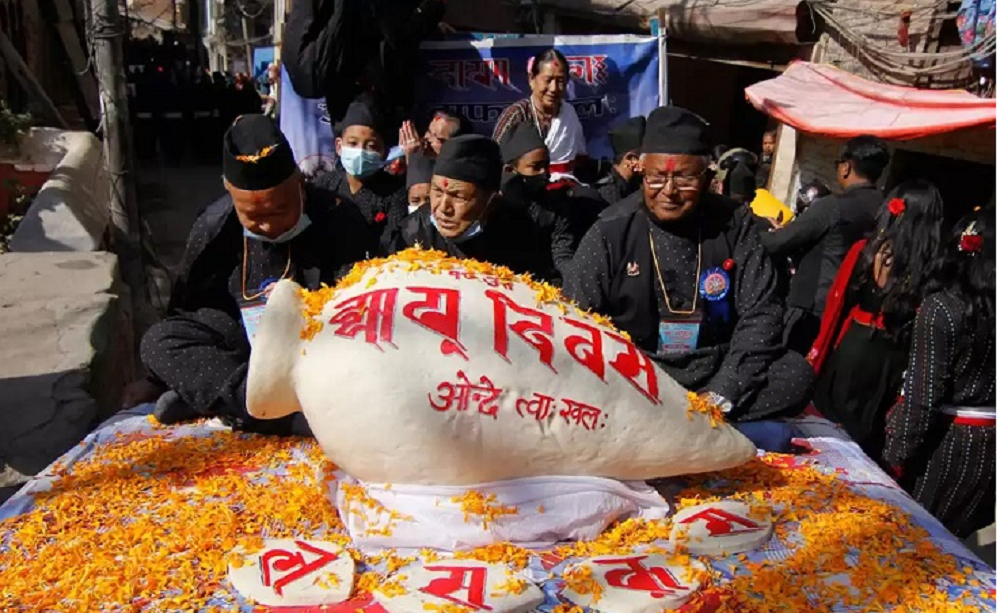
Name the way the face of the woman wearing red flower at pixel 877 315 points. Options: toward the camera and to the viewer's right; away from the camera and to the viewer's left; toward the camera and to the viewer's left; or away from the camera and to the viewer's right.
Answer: away from the camera and to the viewer's left

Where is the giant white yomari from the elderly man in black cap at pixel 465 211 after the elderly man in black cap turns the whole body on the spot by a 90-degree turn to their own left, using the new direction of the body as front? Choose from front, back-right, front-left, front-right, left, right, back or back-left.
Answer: front-right

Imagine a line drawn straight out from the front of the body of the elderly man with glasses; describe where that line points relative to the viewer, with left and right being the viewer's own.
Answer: facing the viewer

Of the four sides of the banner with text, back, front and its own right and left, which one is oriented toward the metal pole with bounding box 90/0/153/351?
right

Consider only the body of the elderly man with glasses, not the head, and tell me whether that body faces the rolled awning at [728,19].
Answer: no

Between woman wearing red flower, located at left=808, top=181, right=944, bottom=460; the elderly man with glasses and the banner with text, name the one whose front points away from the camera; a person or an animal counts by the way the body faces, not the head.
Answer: the woman wearing red flower

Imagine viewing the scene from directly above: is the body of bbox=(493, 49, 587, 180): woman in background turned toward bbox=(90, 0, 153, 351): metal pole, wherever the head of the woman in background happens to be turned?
no

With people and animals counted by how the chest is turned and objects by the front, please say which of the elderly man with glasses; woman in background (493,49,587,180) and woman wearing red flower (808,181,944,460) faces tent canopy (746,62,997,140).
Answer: the woman wearing red flower

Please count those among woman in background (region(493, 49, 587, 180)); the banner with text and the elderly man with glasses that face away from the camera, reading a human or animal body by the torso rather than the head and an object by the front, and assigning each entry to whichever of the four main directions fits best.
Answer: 0

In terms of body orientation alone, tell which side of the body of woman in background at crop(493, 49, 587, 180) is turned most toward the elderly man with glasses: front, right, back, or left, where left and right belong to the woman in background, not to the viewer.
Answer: front

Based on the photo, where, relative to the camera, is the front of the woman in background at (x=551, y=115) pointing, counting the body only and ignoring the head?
toward the camera

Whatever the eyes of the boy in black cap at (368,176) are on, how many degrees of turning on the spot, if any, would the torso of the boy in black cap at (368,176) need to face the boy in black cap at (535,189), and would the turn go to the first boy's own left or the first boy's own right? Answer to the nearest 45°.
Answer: approximately 90° to the first boy's own left

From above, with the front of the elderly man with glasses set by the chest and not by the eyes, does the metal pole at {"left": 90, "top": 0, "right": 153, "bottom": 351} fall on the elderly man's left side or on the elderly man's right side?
on the elderly man's right side

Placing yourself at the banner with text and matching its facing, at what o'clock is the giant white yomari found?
The giant white yomari is roughly at 12 o'clock from the banner with text.

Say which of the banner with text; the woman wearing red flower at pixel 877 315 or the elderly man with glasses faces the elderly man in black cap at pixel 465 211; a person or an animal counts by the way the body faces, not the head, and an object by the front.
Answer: the banner with text

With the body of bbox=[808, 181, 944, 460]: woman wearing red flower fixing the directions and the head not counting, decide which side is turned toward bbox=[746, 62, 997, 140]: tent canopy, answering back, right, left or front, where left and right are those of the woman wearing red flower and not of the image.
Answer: front
